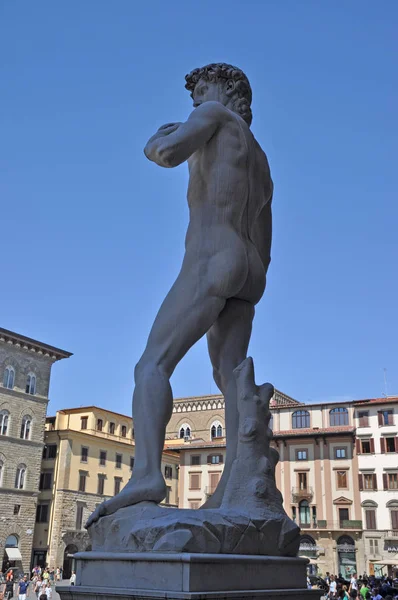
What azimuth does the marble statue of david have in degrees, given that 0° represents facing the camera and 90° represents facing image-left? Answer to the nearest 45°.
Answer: approximately 135°
